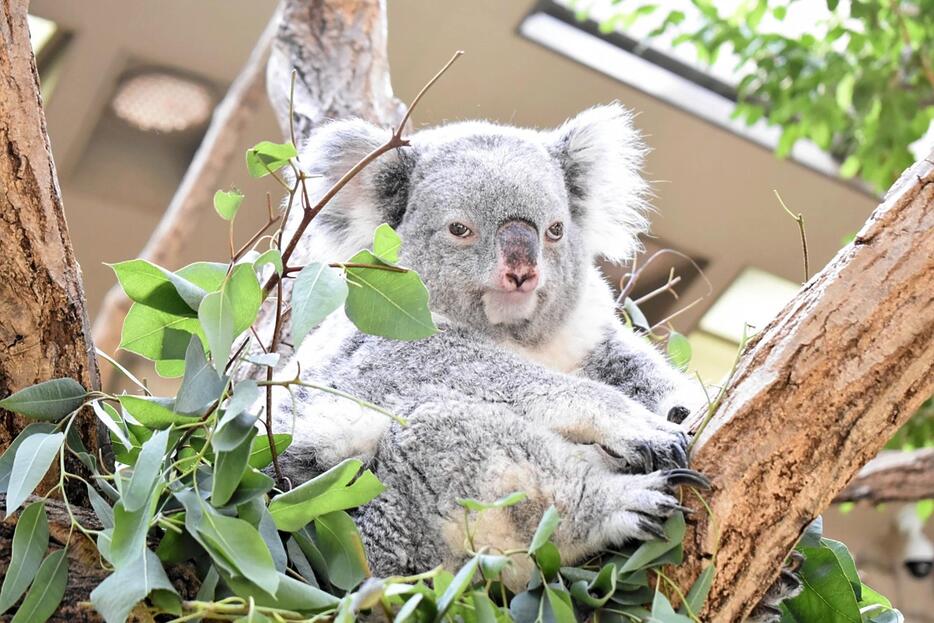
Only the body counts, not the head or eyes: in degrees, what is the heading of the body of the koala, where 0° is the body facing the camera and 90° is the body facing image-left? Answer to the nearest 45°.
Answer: approximately 315°

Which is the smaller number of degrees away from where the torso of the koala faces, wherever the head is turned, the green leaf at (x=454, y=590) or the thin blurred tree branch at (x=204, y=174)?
the green leaf

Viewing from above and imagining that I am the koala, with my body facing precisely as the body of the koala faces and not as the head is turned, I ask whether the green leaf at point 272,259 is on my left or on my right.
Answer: on my right

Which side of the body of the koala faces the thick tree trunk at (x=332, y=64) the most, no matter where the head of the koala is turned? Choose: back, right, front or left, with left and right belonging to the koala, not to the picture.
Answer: back

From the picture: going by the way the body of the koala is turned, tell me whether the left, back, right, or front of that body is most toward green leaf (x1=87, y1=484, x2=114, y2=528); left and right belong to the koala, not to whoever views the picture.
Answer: right

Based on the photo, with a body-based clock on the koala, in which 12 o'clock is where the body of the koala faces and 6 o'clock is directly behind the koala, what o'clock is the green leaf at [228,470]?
The green leaf is roughly at 2 o'clock from the koala.

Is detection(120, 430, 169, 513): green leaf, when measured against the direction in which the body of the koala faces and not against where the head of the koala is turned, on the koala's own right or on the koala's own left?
on the koala's own right

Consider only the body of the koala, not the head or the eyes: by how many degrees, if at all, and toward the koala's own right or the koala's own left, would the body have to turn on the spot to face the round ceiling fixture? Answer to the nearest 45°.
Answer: approximately 180°

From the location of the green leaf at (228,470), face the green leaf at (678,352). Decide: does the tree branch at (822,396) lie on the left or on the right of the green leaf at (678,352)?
right
